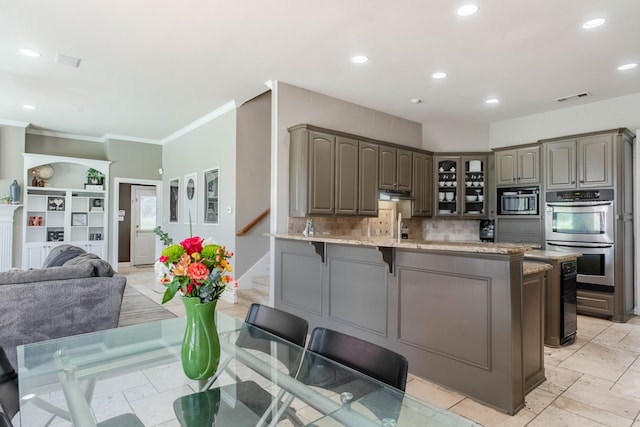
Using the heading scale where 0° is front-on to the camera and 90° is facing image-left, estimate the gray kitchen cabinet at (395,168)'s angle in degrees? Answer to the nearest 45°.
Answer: approximately 315°

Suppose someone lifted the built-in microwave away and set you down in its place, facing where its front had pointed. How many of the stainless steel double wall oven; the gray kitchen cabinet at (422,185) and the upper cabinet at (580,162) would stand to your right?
1

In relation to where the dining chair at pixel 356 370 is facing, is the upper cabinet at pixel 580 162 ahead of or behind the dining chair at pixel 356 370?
behind

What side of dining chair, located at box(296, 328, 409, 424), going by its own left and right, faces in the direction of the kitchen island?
back

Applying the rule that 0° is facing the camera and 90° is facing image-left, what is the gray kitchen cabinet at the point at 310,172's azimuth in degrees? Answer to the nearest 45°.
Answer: approximately 315°

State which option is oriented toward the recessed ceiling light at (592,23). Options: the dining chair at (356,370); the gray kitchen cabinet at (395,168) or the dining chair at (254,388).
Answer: the gray kitchen cabinet

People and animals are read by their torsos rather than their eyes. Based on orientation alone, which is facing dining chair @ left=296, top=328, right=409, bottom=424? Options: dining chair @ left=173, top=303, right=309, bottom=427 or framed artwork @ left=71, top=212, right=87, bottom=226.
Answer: the framed artwork

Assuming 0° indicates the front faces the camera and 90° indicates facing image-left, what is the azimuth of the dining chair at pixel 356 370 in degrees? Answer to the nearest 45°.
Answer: approximately 45°

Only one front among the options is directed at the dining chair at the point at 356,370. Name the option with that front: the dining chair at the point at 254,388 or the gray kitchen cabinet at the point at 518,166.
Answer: the gray kitchen cabinet

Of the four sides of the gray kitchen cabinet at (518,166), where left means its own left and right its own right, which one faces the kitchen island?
front

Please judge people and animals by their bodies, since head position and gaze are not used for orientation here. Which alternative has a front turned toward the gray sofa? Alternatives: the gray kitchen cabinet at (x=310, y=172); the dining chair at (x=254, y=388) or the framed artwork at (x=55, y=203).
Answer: the framed artwork

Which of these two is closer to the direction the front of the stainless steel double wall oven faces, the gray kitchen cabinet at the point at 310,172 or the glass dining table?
the glass dining table
